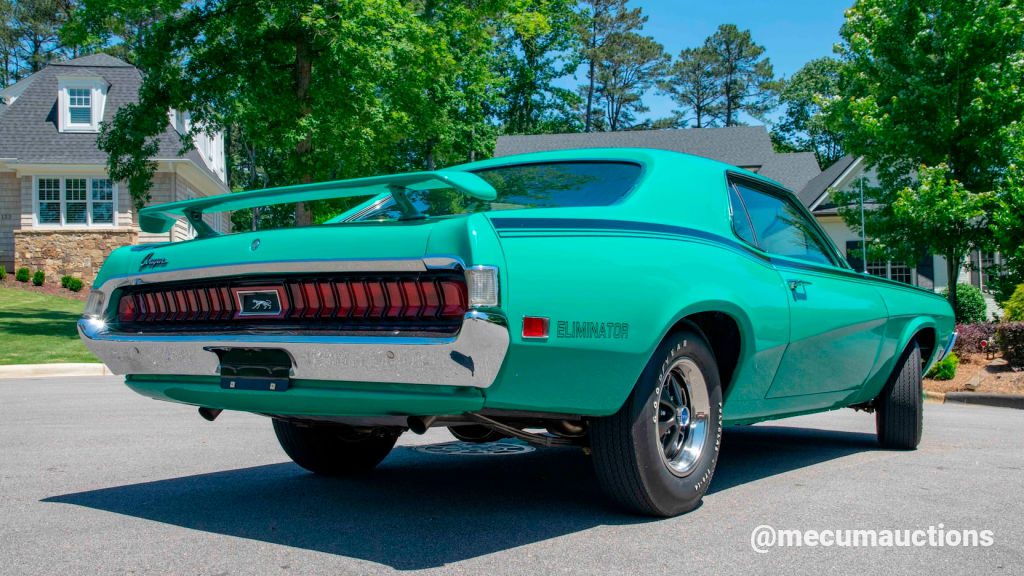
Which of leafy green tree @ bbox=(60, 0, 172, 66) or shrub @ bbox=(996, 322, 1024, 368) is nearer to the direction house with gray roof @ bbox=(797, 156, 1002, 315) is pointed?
the shrub

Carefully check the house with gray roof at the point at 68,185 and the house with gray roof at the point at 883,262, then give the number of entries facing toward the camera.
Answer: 2

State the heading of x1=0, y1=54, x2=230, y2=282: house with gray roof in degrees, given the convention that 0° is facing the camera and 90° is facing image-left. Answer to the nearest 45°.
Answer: approximately 0°

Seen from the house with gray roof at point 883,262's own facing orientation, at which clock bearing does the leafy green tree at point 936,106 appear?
The leafy green tree is roughly at 12 o'clock from the house with gray roof.

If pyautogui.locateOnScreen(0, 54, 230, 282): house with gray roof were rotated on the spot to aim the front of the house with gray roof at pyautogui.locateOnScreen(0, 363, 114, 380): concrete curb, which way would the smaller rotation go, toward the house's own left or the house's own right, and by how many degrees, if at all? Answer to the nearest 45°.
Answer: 0° — it already faces it

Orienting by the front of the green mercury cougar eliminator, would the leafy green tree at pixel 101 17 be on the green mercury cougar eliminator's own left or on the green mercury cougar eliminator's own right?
on the green mercury cougar eliminator's own left

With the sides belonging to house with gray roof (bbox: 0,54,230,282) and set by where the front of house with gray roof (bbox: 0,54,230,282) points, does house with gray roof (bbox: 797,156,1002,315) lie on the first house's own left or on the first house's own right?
on the first house's own left

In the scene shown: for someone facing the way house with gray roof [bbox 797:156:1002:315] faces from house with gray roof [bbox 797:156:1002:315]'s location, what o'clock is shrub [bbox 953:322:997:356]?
The shrub is roughly at 12 o'clock from the house with gray roof.

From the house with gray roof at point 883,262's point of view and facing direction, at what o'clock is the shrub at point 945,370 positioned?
The shrub is roughly at 12 o'clock from the house with gray roof.

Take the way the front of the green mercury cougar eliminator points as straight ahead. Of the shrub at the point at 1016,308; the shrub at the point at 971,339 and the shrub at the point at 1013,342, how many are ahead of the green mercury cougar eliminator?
3

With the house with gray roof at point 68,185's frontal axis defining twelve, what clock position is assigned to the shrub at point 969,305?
The shrub is roughly at 10 o'clock from the house with gray roof.
